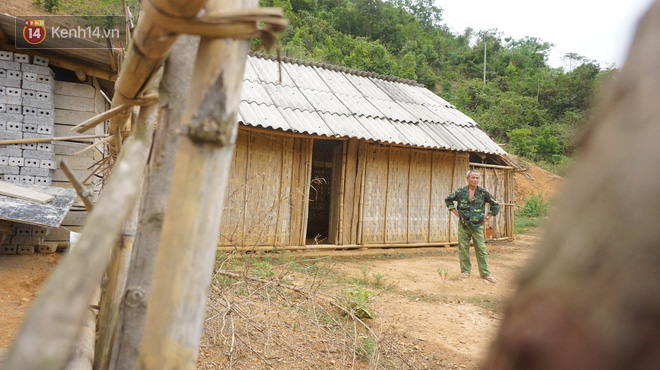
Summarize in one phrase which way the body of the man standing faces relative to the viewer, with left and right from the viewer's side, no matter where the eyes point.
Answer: facing the viewer

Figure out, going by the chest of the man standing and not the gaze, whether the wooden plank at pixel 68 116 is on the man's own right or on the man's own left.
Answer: on the man's own right

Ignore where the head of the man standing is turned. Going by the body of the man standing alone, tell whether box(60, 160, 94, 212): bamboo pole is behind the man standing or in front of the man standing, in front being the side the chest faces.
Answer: in front

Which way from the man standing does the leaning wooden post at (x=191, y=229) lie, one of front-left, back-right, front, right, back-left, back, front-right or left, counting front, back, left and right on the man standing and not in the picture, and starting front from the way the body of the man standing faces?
front

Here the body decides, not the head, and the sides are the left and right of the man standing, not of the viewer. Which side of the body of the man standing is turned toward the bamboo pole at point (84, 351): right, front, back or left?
front

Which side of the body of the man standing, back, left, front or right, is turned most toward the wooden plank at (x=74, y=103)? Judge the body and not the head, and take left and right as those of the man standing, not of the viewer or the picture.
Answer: right

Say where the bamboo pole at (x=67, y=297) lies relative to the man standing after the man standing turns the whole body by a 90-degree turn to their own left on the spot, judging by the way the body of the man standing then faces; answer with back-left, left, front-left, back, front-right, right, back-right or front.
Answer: right

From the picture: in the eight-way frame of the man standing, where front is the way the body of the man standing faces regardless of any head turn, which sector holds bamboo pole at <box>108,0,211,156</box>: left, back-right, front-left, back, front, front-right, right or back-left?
front

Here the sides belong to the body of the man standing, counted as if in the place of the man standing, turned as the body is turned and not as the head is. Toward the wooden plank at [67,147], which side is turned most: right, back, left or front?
right
